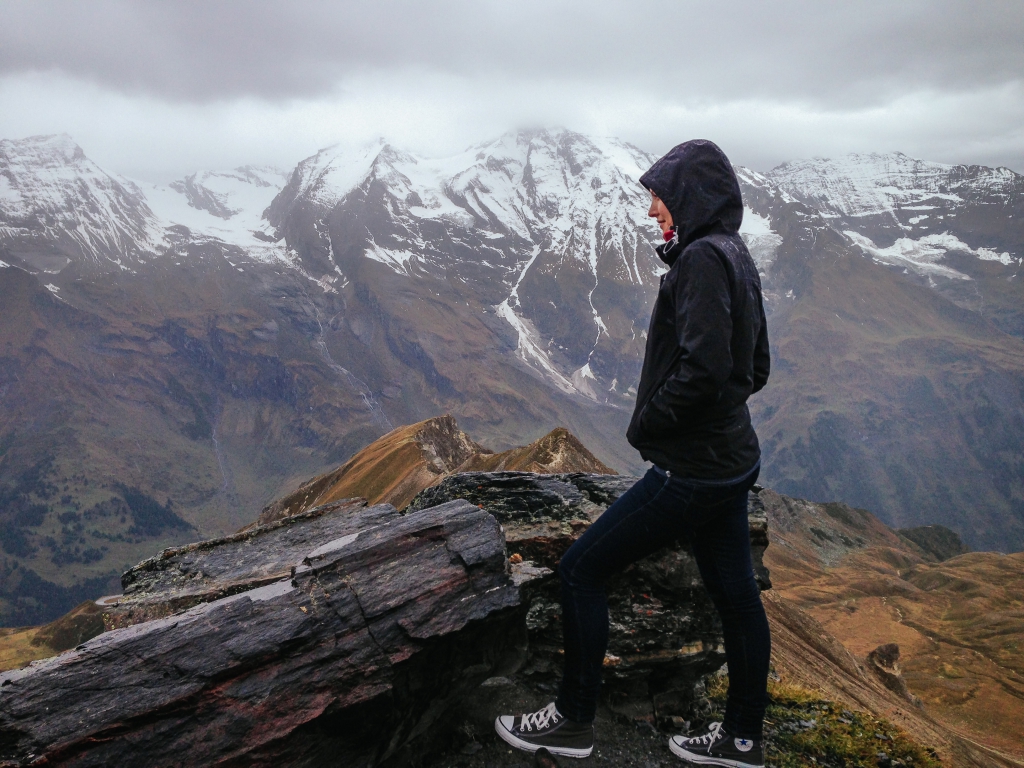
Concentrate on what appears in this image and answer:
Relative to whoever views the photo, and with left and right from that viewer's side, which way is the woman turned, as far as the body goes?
facing to the left of the viewer

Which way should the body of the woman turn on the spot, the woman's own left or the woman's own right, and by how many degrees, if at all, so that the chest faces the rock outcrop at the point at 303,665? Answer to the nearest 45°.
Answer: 0° — they already face it

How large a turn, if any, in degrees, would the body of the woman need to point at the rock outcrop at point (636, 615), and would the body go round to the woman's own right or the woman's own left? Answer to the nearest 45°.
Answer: approximately 90° to the woman's own right

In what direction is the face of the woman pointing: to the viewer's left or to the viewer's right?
to the viewer's left
